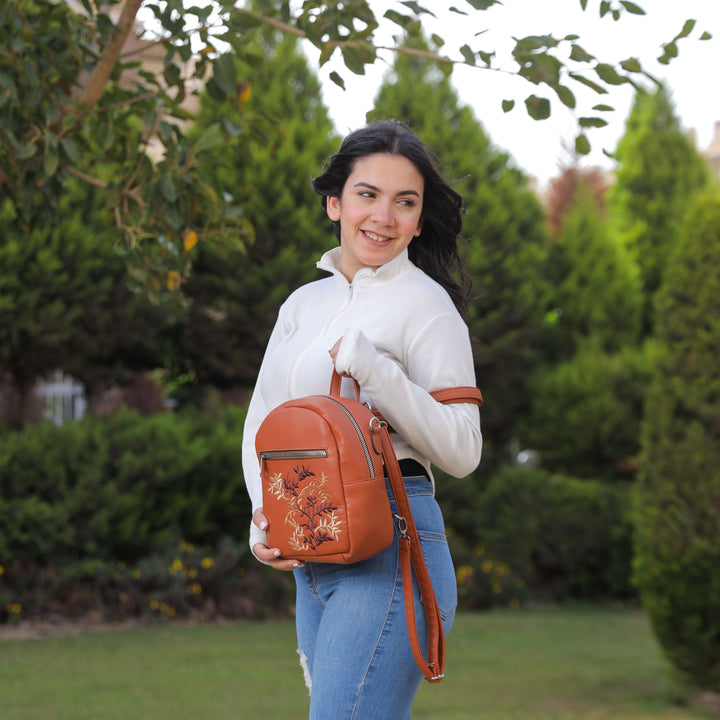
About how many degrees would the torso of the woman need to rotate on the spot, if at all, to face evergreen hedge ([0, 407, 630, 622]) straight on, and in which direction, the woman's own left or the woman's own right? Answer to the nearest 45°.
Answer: approximately 135° to the woman's own right

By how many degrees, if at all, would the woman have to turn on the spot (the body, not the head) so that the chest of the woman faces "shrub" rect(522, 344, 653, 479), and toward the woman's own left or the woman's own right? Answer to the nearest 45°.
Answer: approximately 135° to the woman's own right

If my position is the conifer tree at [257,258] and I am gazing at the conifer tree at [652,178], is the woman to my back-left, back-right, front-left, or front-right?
back-right

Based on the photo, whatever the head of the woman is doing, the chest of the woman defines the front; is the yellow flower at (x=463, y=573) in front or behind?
behind

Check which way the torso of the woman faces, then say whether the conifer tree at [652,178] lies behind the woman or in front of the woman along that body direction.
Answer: behind

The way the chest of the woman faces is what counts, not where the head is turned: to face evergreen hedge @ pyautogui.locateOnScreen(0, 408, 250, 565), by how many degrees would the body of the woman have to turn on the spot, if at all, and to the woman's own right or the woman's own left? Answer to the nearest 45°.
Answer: approximately 135° to the woman's own right

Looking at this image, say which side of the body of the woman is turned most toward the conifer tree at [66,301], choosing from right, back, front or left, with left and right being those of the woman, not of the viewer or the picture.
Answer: right

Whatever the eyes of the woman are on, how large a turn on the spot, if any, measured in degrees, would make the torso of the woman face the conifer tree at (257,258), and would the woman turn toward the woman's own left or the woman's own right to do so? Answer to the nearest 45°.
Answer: approximately 135° to the woman's own right

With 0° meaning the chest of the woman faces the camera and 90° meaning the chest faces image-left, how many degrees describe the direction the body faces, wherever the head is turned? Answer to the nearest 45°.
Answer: approximately 45°

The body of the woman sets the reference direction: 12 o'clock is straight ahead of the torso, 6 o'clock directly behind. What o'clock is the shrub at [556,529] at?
The shrub is roughly at 5 o'clock from the woman.
